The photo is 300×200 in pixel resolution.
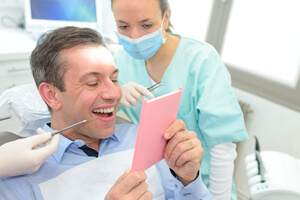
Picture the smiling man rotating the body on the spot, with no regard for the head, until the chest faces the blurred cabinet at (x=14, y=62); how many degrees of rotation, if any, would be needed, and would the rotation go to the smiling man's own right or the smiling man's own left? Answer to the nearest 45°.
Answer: approximately 180°

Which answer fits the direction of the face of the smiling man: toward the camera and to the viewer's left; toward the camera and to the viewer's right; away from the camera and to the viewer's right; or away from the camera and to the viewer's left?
toward the camera and to the viewer's right

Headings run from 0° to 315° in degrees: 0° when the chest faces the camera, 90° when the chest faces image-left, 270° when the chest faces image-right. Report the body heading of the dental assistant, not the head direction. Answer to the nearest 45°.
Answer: approximately 45°
